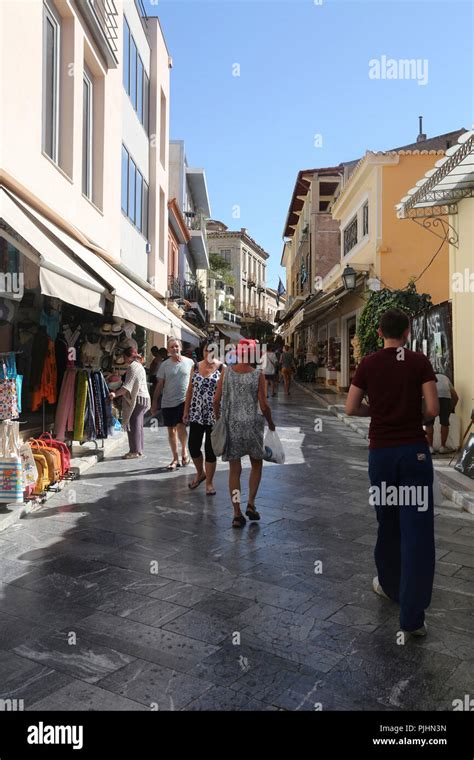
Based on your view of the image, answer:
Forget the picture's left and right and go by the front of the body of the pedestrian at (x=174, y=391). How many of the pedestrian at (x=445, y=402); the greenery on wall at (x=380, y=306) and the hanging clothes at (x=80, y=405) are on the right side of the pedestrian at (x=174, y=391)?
1

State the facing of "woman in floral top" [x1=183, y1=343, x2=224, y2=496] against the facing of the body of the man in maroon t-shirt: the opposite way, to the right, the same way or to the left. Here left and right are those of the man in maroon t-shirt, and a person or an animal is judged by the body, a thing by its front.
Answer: the opposite way

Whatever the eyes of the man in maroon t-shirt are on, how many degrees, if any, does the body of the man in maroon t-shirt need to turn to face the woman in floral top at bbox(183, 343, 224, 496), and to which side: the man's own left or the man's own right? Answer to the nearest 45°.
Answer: approximately 45° to the man's own left

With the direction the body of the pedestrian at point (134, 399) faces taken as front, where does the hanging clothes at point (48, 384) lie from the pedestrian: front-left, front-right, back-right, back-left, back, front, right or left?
front-left

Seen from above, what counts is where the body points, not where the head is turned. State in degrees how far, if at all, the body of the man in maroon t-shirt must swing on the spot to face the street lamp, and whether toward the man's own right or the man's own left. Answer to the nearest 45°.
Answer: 0° — they already face it

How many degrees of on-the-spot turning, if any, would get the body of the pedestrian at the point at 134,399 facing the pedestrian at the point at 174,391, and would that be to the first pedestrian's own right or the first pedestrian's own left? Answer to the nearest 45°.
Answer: approximately 135° to the first pedestrian's own left

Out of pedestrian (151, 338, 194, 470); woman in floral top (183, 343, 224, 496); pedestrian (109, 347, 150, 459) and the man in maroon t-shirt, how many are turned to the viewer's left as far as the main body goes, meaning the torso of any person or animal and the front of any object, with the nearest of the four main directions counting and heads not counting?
1

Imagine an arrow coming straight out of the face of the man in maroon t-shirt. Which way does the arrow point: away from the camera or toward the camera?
away from the camera

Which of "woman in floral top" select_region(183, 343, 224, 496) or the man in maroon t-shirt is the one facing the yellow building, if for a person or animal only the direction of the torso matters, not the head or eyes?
the man in maroon t-shirt

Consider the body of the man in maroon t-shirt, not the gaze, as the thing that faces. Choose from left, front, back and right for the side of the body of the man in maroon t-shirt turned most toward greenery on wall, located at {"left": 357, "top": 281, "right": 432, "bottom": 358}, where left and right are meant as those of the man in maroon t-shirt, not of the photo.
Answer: front

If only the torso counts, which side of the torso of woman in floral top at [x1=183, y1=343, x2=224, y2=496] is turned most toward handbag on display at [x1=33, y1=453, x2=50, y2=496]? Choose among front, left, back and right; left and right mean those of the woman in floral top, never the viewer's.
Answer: right

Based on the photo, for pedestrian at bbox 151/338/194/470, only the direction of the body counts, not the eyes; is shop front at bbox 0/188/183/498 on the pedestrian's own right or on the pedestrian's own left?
on the pedestrian's own right

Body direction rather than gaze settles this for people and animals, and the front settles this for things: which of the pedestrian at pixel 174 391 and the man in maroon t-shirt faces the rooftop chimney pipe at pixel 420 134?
the man in maroon t-shirt

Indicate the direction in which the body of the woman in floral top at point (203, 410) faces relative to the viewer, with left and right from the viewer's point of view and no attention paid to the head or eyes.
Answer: facing the viewer

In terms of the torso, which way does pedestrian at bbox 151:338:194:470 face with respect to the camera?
toward the camera

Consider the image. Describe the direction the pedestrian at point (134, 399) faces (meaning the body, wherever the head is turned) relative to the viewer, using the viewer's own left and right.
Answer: facing to the left of the viewer

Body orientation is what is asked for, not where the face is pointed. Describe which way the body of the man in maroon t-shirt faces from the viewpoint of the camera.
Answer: away from the camera

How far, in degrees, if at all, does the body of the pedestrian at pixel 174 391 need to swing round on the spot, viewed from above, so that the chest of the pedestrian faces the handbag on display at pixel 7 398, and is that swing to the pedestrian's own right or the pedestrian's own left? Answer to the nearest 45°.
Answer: approximately 45° to the pedestrian's own right

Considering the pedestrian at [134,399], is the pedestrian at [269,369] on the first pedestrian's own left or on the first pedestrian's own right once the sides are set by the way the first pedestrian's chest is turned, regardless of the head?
on the first pedestrian's own right

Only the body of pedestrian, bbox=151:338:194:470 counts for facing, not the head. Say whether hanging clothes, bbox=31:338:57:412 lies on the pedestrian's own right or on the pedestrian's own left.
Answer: on the pedestrian's own right
